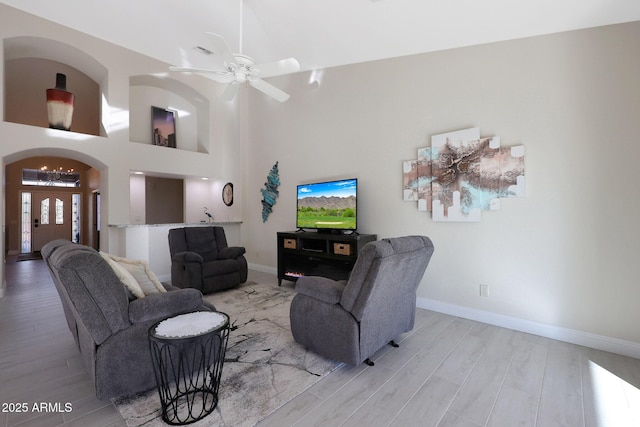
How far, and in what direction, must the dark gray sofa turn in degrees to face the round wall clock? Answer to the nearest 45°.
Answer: approximately 45° to its left

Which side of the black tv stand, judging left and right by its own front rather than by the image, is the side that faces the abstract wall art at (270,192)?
right

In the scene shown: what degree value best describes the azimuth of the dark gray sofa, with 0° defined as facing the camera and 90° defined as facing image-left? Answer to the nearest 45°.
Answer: approximately 270°

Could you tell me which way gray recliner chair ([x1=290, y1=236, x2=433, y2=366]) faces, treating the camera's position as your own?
facing away from the viewer and to the left of the viewer

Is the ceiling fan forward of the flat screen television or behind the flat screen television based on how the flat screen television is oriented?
forward

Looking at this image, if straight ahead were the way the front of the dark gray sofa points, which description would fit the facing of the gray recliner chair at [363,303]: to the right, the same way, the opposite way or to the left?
to the left

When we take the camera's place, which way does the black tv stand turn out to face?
facing the viewer and to the left of the viewer

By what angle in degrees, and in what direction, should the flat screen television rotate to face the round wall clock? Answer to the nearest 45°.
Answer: approximately 90° to its right

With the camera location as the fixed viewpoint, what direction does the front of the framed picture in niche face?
facing the viewer and to the right of the viewer

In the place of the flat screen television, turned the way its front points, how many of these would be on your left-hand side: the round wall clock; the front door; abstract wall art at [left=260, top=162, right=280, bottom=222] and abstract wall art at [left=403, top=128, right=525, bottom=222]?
1
